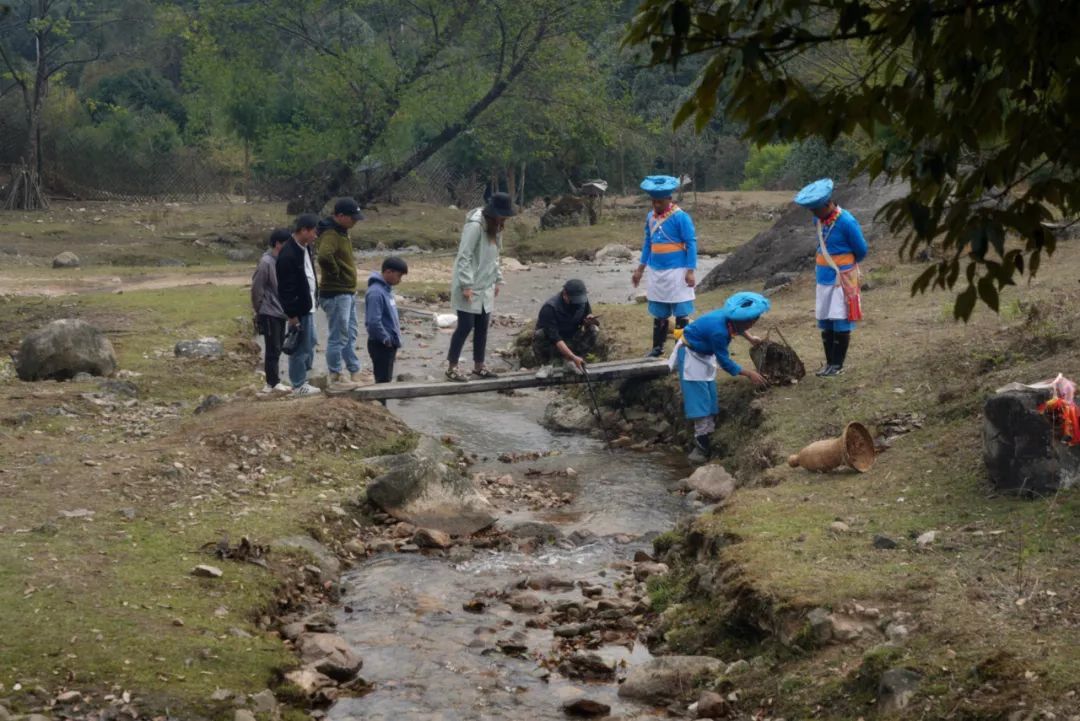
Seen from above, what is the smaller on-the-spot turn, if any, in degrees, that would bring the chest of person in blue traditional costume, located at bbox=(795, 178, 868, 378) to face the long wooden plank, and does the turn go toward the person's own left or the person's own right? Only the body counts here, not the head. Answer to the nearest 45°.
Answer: approximately 45° to the person's own right

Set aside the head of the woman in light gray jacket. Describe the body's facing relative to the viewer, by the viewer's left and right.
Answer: facing the viewer and to the right of the viewer

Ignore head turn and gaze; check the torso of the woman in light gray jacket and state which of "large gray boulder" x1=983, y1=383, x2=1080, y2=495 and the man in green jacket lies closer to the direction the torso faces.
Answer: the large gray boulder

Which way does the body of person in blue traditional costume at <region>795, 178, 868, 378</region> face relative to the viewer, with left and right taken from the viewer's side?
facing the viewer and to the left of the viewer

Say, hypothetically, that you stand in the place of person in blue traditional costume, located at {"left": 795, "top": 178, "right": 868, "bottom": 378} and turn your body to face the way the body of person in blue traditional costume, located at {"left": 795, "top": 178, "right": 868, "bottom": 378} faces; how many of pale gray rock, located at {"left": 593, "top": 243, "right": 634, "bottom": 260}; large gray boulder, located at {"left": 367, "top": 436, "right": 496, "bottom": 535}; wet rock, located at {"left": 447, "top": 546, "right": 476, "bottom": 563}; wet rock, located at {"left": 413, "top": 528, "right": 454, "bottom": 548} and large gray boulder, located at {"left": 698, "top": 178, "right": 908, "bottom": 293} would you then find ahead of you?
3

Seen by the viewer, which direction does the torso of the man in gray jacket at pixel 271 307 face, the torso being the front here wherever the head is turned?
to the viewer's right

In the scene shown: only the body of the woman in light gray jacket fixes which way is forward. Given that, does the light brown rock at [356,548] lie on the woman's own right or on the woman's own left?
on the woman's own right

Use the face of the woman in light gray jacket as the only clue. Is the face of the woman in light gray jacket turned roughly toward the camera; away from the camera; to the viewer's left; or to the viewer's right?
to the viewer's right

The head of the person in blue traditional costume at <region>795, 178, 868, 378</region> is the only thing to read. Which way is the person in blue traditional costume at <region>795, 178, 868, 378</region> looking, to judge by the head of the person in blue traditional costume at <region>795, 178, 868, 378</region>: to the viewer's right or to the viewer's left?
to the viewer's left

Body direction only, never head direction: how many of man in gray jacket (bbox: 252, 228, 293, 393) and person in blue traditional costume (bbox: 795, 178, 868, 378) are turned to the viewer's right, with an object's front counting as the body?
1

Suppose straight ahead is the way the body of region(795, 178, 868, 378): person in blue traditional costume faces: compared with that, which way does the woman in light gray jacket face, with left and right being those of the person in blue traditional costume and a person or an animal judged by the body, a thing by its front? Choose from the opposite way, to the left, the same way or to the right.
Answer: to the left

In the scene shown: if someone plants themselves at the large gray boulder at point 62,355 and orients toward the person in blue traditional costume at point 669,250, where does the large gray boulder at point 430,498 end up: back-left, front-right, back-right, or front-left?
front-right

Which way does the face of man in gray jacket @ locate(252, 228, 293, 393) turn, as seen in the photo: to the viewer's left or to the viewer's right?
to the viewer's right

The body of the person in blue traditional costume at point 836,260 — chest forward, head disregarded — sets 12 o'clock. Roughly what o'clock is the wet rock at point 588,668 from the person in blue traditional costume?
The wet rock is roughly at 11 o'clock from the person in blue traditional costume.

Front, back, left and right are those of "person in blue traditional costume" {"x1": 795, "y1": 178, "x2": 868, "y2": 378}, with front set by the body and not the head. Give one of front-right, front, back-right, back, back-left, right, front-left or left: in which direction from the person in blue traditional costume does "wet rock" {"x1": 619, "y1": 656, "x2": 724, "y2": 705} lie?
front-left

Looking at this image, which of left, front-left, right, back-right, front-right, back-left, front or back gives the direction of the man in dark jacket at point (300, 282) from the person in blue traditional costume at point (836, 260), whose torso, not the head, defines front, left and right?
front-right

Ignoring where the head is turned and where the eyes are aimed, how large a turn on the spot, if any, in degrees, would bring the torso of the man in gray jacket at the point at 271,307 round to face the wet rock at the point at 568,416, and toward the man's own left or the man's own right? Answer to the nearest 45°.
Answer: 0° — they already face it

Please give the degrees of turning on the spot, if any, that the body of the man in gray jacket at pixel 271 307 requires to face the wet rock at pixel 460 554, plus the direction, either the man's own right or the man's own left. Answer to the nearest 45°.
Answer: approximately 90° to the man's own right

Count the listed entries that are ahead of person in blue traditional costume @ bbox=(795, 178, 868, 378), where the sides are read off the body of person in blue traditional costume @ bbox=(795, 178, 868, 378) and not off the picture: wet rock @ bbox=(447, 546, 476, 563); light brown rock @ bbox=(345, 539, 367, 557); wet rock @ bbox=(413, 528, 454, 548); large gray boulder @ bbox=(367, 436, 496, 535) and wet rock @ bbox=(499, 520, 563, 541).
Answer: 5
